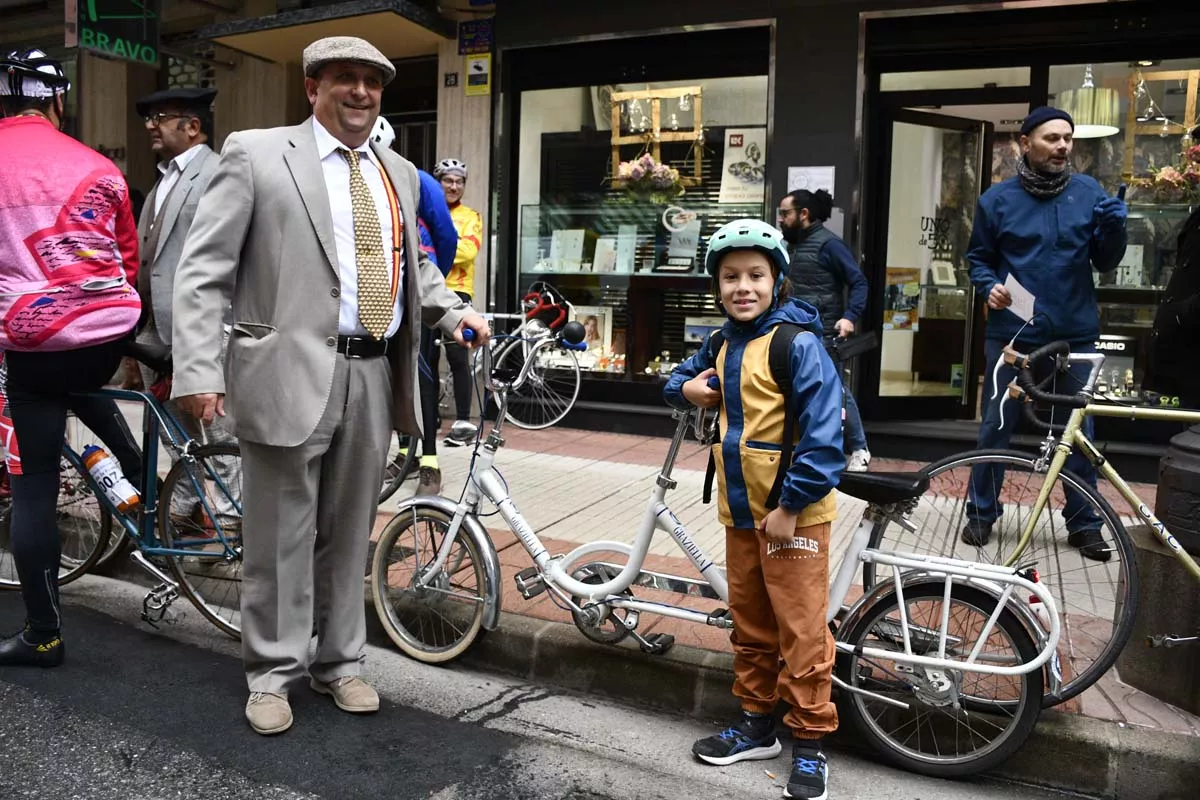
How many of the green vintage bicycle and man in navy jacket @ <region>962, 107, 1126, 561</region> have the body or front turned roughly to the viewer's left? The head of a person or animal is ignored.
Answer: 1

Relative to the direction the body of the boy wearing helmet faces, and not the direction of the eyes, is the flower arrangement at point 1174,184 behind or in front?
behind

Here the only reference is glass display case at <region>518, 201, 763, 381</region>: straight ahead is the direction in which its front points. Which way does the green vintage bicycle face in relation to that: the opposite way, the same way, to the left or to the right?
to the right

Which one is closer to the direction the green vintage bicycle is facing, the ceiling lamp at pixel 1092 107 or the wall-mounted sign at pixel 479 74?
the wall-mounted sign

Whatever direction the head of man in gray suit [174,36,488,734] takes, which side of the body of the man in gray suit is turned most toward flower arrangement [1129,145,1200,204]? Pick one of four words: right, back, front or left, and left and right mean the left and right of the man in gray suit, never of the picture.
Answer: left

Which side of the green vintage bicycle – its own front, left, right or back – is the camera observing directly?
left

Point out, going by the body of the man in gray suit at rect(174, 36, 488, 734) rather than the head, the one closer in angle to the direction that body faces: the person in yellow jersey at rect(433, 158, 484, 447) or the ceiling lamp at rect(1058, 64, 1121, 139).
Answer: the ceiling lamp
